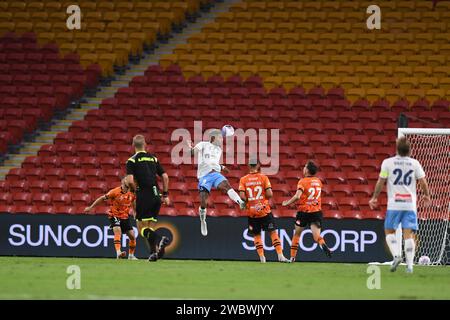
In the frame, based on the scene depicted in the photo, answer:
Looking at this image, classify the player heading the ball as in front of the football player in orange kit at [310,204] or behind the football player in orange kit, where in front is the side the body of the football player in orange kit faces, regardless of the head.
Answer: in front

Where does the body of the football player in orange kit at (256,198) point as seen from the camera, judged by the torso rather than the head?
away from the camera

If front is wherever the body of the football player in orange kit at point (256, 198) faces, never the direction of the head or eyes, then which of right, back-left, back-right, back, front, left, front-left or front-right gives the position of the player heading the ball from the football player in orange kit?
front-left

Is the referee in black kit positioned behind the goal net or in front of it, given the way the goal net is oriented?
in front

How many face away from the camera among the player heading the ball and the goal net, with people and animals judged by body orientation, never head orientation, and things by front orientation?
0

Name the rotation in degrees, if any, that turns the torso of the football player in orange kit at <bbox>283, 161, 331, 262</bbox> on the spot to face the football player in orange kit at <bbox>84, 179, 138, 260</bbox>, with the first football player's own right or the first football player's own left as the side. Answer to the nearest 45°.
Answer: approximately 45° to the first football player's own left

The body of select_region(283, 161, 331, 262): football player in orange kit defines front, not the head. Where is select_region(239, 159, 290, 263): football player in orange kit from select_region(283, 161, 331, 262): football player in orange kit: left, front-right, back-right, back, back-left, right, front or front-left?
front-left

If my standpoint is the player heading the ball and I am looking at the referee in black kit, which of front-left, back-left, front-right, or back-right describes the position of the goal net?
back-left

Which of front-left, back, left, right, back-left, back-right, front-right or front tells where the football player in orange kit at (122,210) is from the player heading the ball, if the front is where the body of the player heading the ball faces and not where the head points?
back-right

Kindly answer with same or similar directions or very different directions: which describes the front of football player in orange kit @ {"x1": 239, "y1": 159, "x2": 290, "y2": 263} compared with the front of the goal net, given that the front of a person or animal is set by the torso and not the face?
very different directions

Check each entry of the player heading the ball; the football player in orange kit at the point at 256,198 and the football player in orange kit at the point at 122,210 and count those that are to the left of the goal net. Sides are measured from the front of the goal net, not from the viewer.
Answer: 0

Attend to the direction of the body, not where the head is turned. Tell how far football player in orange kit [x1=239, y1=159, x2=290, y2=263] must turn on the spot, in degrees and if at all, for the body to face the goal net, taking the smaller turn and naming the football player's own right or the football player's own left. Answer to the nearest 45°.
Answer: approximately 45° to the football player's own right

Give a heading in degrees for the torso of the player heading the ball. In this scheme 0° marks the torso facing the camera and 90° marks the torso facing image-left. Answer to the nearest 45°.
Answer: approximately 315°

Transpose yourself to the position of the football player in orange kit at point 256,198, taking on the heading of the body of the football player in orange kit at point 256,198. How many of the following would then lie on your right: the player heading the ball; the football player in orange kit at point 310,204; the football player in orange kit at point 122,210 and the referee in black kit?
1
